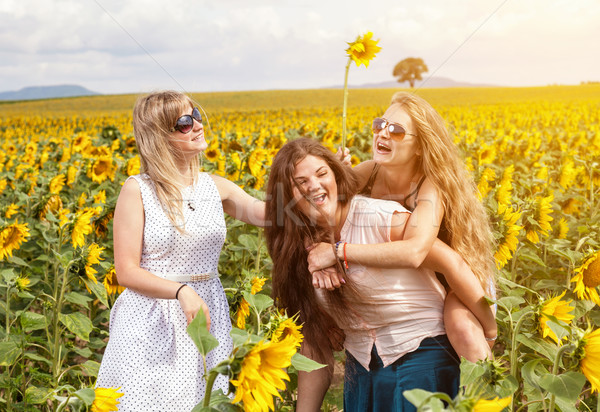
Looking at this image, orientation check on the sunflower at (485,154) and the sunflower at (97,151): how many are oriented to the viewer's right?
0

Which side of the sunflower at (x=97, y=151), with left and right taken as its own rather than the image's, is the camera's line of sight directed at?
front

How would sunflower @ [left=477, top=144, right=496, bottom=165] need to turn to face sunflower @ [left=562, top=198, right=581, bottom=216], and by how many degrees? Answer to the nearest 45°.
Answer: approximately 45° to its left

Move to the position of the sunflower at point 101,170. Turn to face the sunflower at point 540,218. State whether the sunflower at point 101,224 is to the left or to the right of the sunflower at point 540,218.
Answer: right

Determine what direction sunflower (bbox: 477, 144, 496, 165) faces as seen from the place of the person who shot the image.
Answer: facing the viewer

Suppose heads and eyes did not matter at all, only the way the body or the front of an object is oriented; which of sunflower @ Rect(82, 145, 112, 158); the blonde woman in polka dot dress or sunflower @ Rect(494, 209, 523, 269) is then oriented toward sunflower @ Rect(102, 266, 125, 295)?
sunflower @ Rect(82, 145, 112, 158)

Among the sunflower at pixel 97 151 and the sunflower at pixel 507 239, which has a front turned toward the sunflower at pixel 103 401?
the sunflower at pixel 97 151

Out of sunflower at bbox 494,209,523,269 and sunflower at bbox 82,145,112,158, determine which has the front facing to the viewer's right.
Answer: sunflower at bbox 494,209,523,269

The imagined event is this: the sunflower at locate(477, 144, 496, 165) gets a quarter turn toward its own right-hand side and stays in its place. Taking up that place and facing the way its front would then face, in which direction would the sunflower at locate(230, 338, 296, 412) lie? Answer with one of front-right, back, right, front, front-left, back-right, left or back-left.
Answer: left

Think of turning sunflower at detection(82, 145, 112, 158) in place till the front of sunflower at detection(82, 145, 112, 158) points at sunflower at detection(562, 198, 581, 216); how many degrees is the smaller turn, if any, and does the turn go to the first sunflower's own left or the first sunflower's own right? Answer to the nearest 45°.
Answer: approximately 45° to the first sunflower's own left

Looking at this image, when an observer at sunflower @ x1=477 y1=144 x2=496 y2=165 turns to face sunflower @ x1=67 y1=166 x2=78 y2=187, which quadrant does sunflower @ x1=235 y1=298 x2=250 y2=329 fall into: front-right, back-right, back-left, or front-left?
front-left

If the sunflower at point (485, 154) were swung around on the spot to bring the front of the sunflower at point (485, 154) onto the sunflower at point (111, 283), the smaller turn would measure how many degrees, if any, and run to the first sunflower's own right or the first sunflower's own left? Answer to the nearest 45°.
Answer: approximately 45° to the first sunflower's own right

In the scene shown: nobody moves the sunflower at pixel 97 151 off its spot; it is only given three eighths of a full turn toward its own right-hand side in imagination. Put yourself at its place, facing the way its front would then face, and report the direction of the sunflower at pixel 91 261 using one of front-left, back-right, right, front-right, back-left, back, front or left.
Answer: back-left
